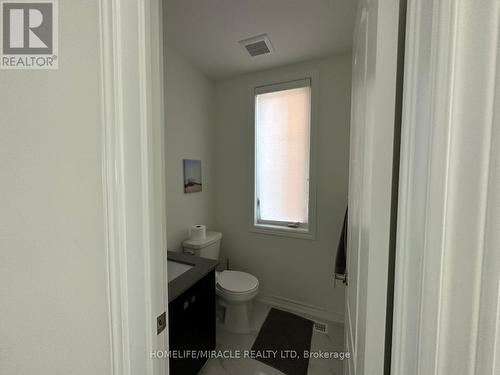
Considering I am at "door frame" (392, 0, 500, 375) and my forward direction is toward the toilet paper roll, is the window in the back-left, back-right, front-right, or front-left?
front-right

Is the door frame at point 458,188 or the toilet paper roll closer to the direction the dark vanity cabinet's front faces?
the door frame

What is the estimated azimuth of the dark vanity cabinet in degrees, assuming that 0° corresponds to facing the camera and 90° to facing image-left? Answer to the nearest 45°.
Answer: approximately 315°

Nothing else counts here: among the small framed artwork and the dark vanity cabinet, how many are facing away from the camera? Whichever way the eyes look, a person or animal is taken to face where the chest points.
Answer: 0

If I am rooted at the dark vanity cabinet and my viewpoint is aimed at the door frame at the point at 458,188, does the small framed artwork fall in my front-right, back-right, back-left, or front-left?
back-left

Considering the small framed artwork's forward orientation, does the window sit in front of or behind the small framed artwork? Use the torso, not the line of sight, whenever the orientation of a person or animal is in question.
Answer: in front

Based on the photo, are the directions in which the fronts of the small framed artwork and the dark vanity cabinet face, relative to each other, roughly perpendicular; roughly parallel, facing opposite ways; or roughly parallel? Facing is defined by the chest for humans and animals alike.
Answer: roughly parallel

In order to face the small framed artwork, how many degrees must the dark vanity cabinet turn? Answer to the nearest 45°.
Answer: approximately 135° to its left

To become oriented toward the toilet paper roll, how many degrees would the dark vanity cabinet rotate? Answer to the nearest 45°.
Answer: approximately 135° to its left

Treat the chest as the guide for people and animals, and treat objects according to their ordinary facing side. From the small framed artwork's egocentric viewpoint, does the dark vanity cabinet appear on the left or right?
on its right
